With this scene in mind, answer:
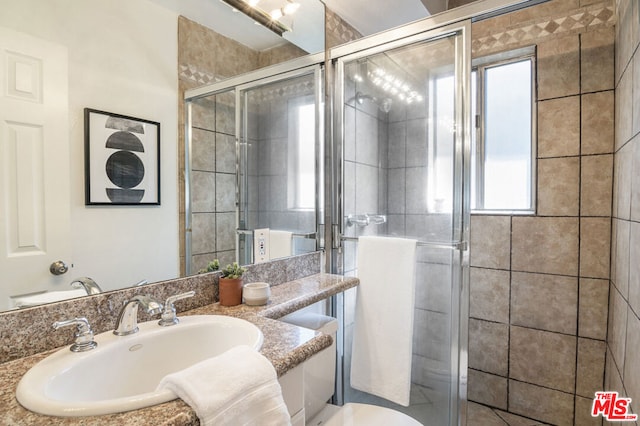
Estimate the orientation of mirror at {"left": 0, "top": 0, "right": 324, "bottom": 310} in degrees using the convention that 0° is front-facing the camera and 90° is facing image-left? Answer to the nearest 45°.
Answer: approximately 315°

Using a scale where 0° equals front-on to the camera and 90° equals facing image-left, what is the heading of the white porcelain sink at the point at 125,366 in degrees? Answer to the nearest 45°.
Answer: approximately 315°

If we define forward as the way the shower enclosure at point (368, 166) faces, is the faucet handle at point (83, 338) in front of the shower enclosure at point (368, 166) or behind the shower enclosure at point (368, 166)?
in front

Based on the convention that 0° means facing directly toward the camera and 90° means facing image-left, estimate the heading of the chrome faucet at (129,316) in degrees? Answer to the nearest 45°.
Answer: approximately 315°
